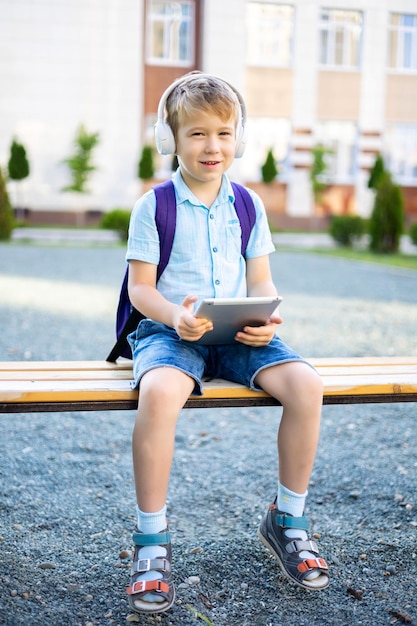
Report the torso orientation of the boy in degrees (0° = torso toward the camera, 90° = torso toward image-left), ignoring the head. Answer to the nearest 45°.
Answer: approximately 0°

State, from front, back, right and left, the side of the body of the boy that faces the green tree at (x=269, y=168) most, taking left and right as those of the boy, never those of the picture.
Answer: back

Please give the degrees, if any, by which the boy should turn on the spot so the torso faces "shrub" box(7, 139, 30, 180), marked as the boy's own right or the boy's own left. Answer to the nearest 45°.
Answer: approximately 180°

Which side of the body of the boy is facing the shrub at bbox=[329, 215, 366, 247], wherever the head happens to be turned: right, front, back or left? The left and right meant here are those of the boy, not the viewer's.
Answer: back

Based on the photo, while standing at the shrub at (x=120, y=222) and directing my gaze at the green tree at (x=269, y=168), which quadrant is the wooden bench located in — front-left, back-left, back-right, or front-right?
back-right

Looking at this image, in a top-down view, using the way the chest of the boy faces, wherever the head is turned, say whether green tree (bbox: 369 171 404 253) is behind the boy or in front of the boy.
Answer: behind

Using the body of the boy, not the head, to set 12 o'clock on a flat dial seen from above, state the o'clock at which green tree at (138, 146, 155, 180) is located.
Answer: The green tree is roughly at 6 o'clock from the boy.

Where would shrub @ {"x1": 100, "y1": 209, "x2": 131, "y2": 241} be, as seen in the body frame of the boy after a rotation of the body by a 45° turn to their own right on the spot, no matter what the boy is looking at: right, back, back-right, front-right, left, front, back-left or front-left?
back-right
